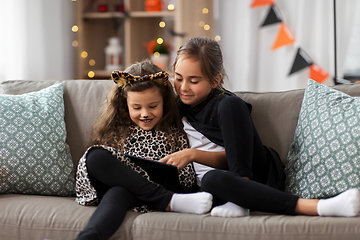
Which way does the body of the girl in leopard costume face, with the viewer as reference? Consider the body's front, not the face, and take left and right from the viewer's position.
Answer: facing the viewer

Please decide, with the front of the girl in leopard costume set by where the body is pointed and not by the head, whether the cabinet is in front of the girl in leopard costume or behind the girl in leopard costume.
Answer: behind

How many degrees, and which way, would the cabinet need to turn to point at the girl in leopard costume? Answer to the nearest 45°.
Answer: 0° — it already faces them

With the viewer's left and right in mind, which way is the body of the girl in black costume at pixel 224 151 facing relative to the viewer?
facing the viewer and to the left of the viewer

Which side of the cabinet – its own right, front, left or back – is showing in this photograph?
front

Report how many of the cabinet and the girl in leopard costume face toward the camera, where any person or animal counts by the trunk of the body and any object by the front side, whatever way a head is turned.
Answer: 2

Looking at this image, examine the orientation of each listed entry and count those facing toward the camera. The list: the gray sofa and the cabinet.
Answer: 2

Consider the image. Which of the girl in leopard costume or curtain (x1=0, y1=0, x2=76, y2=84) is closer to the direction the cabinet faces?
the girl in leopard costume
